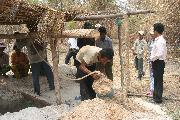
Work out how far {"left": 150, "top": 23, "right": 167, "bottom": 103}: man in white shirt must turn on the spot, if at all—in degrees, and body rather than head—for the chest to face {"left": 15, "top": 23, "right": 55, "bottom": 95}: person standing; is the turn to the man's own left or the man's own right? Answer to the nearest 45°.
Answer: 0° — they already face them

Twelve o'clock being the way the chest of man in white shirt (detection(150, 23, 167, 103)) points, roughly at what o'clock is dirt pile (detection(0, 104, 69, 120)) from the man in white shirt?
The dirt pile is roughly at 11 o'clock from the man in white shirt.

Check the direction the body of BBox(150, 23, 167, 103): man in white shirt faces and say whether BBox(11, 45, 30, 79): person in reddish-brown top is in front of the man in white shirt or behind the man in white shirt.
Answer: in front

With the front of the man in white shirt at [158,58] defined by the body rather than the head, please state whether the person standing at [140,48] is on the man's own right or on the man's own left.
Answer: on the man's own right

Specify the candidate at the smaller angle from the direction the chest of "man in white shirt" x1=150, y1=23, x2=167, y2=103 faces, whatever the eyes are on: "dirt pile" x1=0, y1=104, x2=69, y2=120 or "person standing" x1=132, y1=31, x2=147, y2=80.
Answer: the dirt pile

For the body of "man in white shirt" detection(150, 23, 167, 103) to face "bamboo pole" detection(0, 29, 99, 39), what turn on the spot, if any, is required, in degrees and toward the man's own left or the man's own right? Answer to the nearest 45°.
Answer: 0° — they already face it

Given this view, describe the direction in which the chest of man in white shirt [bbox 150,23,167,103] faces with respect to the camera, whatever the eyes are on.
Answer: to the viewer's left
